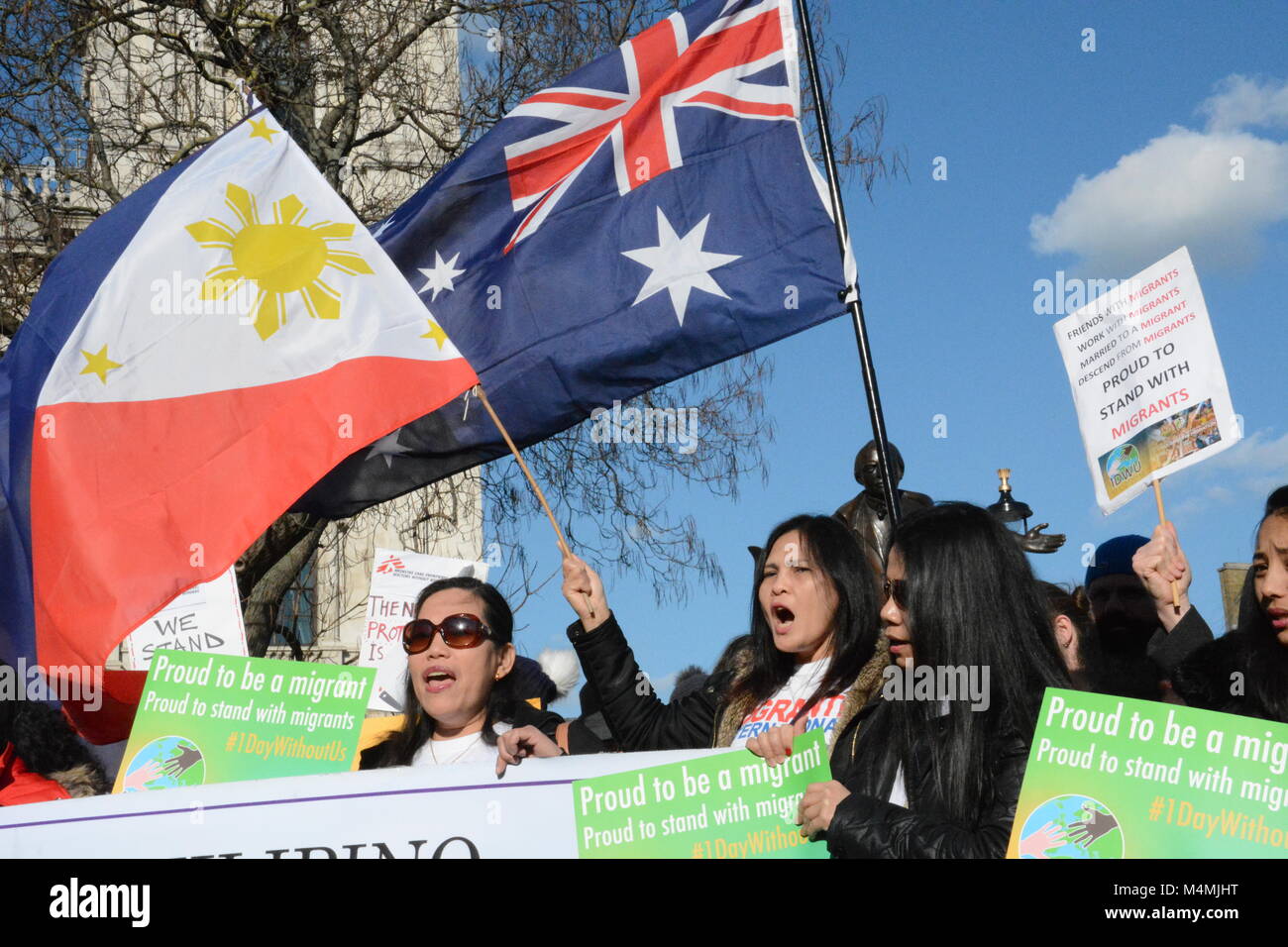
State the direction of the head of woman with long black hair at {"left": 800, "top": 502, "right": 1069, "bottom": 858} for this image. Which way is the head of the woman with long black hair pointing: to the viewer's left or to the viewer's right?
to the viewer's left

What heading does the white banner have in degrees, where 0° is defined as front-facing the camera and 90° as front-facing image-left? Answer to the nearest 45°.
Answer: approximately 0°

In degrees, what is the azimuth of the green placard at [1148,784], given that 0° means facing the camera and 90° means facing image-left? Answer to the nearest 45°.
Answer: approximately 0°

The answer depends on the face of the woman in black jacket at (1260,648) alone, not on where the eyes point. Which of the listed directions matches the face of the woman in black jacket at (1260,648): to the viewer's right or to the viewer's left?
to the viewer's left

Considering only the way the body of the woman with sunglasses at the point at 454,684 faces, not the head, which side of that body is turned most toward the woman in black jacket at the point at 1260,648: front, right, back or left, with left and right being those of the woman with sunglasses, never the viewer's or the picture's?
left

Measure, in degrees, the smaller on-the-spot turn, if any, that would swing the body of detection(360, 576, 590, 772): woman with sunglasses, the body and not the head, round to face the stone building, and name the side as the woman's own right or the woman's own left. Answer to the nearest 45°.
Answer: approximately 135° to the woman's own right

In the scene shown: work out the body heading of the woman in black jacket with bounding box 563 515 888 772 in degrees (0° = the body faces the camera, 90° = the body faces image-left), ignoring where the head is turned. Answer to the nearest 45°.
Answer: approximately 45°
